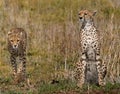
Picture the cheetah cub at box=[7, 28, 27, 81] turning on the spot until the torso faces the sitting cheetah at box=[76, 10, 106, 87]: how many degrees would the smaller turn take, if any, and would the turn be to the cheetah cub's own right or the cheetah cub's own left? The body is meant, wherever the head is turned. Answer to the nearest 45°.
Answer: approximately 45° to the cheetah cub's own left

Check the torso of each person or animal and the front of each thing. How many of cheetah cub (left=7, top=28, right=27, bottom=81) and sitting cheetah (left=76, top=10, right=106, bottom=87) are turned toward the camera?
2

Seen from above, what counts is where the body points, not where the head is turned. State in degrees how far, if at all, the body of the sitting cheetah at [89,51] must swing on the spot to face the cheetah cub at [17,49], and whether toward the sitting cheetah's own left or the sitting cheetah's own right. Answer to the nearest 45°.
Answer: approximately 135° to the sitting cheetah's own right

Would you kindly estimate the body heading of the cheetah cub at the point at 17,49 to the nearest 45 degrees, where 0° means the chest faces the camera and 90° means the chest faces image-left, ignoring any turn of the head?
approximately 0°

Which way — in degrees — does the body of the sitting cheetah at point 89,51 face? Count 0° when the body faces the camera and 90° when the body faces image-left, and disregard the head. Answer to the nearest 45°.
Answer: approximately 0°
